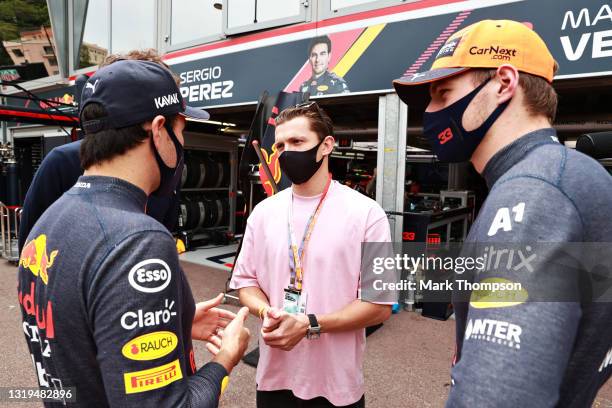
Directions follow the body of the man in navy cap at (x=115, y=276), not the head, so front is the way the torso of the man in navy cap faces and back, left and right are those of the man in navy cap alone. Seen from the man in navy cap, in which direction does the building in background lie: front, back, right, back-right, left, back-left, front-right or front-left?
front-left

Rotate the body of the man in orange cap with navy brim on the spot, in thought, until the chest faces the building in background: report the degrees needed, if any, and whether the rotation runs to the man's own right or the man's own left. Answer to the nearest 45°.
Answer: approximately 45° to the man's own right

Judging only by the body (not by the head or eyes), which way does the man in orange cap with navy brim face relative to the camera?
to the viewer's left

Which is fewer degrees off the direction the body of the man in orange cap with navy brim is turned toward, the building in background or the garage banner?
the building in background

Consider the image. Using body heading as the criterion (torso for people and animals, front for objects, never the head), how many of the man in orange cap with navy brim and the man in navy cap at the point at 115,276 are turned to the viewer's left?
1

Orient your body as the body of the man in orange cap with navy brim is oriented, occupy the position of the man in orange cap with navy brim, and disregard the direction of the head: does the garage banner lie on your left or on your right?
on your right

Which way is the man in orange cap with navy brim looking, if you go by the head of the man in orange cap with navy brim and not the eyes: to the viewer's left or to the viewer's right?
to the viewer's left

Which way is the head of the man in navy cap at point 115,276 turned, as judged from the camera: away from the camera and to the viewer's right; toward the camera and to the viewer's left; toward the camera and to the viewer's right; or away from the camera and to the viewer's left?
away from the camera and to the viewer's right

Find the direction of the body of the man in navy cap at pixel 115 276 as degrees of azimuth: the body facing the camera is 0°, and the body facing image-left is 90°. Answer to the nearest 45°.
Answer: approximately 225°

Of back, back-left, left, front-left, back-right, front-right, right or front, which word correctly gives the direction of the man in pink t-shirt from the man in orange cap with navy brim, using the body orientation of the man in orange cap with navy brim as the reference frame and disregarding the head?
front-right

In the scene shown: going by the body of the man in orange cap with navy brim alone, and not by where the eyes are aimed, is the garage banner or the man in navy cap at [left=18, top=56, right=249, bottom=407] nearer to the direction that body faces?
the man in navy cap
